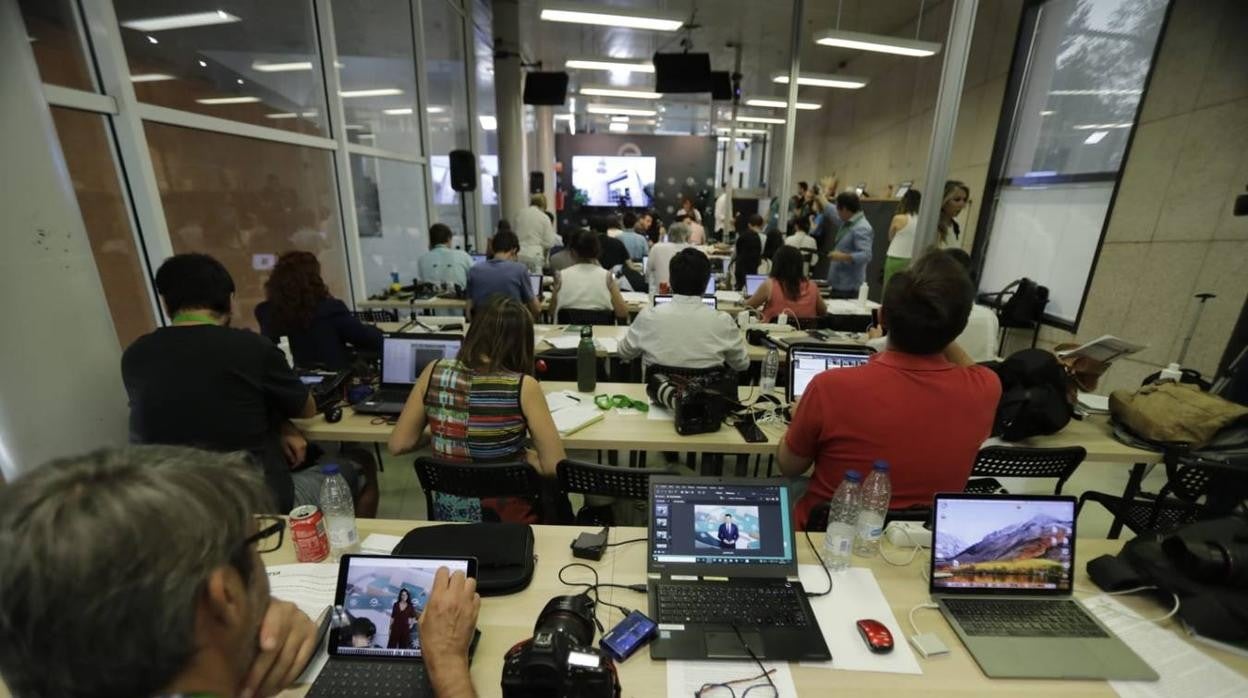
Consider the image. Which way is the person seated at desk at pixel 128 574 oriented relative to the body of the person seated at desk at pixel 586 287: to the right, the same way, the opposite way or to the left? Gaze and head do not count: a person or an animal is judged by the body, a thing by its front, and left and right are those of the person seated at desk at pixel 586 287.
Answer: the same way

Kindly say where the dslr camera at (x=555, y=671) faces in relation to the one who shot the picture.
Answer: facing away from the viewer

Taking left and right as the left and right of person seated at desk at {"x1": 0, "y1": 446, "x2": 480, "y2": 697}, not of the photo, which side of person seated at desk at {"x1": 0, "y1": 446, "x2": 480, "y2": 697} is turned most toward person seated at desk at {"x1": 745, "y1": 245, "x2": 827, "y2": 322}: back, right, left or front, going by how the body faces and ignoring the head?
front

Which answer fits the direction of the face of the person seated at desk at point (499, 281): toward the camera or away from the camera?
away from the camera

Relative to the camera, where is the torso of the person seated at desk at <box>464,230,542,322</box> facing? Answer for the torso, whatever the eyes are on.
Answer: away from the camera

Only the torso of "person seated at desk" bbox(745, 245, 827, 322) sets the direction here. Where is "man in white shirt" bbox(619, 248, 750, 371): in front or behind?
behind

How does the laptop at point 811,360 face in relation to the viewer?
toward the camera

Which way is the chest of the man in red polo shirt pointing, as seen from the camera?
away from the camera

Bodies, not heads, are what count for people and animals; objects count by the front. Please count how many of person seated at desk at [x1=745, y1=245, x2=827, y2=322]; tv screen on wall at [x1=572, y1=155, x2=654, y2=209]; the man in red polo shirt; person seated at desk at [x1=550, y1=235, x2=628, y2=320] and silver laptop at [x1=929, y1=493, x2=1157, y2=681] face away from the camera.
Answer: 3

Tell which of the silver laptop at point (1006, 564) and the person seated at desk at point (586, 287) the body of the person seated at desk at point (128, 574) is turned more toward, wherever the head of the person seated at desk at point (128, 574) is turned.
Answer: the person seated at desk

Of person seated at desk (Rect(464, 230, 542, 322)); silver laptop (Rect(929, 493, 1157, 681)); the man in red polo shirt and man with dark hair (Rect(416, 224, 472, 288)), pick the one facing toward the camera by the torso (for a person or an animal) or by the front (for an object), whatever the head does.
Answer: the silver laptop

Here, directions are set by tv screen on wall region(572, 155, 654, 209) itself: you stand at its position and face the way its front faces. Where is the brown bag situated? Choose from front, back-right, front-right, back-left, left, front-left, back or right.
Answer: front

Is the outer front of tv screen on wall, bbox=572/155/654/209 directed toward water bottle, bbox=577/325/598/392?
yes

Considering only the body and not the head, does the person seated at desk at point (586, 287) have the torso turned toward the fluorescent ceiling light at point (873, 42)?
no

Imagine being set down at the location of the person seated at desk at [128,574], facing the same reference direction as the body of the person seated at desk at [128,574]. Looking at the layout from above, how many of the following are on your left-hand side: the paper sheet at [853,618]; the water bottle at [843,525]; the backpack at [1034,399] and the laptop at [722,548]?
0

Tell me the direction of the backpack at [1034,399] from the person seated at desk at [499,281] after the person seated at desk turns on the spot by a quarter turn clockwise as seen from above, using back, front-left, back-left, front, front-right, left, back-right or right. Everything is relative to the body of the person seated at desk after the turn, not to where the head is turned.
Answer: front-right

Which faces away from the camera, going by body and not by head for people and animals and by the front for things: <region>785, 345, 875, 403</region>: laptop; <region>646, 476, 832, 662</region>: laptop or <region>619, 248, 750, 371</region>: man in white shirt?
the man in white shirt

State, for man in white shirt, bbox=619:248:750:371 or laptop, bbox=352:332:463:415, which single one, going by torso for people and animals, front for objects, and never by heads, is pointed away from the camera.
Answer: the man in white shirt

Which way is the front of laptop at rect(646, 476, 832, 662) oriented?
toward the camera

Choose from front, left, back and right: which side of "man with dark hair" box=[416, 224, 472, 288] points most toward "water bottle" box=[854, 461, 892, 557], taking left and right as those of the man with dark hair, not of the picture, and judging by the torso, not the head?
back

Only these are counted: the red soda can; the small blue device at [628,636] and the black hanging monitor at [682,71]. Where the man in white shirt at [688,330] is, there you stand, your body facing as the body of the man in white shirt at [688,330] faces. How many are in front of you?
1

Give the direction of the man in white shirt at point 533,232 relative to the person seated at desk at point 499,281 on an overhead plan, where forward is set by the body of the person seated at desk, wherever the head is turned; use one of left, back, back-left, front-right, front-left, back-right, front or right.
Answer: front

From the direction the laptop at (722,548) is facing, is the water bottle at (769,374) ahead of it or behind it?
behind

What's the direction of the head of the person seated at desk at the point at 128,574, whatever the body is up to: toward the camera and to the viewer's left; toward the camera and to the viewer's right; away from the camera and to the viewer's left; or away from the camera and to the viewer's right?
away from the camera and to the viewer's right

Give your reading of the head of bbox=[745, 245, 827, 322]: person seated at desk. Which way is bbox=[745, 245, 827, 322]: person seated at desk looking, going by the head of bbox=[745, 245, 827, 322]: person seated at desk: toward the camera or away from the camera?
away from the camera

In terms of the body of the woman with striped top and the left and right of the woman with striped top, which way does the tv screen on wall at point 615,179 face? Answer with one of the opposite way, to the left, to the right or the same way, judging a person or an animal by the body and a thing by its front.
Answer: the opposite way
